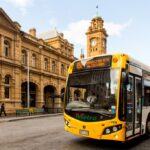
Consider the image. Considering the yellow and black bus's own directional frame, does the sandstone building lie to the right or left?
on its right

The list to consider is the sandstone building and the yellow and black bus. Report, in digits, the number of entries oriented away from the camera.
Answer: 0

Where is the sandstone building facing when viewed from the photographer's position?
facing the viewer and to the right of the viewer

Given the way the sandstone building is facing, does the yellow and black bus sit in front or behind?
in front

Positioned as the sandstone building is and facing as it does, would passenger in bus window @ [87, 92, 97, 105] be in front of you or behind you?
in front
